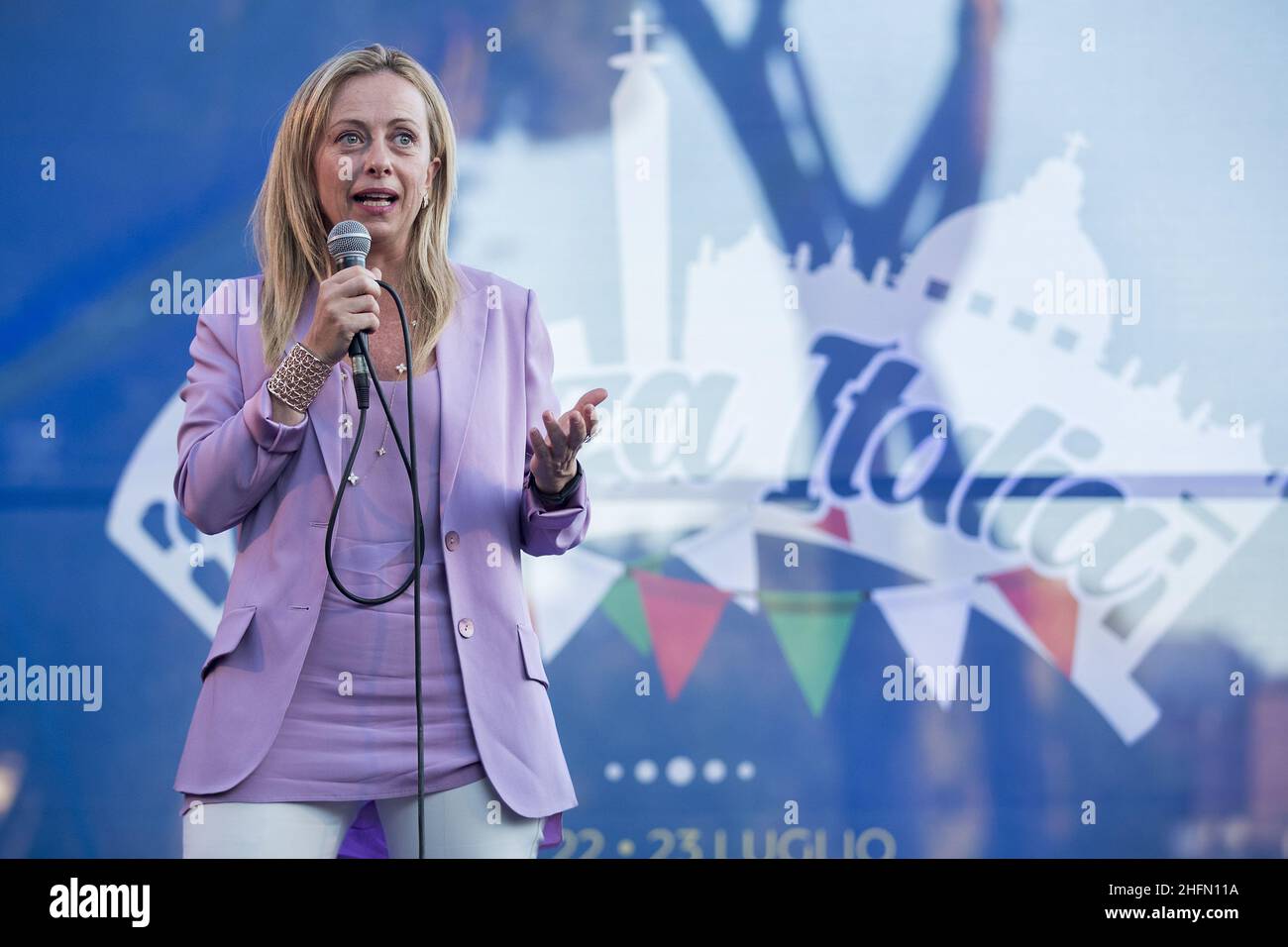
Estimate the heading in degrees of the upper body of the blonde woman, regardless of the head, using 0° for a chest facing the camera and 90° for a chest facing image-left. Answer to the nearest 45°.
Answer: approximately 0°
